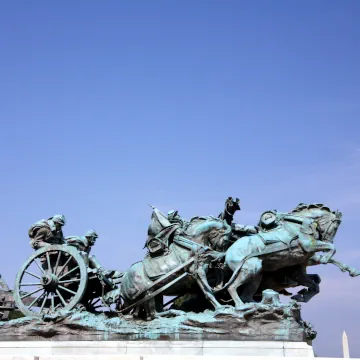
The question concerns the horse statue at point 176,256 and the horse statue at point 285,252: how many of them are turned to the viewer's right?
2

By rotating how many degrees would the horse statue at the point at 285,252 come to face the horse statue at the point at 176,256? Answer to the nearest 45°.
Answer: approximately 180°

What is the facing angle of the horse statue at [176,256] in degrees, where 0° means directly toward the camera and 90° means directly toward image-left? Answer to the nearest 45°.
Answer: approximately 270°

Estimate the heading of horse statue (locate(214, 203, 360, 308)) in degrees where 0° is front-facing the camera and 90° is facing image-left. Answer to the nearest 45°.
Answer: approximately 270°

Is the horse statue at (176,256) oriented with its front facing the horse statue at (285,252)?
yes

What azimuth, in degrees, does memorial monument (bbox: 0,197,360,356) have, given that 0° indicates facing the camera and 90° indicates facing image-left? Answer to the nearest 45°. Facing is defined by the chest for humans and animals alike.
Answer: approximately 270°
